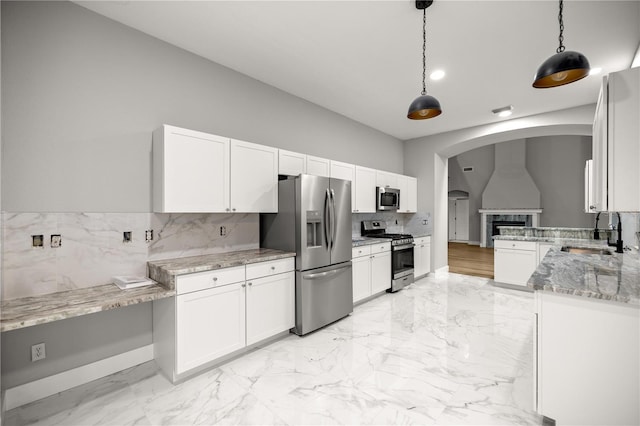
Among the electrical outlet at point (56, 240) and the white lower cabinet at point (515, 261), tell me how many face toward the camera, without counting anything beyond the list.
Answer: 2

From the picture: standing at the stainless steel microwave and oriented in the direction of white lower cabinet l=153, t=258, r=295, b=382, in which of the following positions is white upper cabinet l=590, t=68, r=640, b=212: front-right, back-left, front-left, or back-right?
front-left

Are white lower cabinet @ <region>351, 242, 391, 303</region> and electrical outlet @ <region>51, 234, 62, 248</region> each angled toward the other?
no

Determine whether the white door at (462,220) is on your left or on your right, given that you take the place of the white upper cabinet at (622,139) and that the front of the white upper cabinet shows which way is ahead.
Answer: on your right

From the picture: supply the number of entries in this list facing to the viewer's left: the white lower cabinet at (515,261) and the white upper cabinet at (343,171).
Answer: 0

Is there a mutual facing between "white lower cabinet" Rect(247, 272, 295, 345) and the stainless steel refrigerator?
no

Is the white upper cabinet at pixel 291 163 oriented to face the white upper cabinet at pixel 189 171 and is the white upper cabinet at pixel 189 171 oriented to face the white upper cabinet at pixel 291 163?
no

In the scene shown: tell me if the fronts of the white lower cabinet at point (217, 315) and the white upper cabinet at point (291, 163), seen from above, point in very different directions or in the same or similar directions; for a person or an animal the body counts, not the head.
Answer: same or similar directions

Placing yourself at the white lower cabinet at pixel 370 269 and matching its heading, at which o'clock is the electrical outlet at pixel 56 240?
The electrical outlet is roughly at 3 o'clock from the white lower cabinet.

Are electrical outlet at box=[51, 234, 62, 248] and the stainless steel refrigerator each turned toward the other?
no

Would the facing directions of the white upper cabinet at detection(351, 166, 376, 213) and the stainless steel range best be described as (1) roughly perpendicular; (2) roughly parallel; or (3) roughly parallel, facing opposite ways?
roughly parallel

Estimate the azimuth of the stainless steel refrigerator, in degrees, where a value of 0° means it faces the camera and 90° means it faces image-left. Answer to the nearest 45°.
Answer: approximately 315°

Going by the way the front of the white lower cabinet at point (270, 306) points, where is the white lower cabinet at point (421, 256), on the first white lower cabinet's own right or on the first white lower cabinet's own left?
on the first white lower cabinet's own left

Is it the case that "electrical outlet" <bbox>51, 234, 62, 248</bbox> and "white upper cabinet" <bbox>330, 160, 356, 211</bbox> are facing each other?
no

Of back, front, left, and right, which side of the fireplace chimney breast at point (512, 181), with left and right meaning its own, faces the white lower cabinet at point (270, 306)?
front

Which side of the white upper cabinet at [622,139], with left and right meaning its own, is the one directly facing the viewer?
left

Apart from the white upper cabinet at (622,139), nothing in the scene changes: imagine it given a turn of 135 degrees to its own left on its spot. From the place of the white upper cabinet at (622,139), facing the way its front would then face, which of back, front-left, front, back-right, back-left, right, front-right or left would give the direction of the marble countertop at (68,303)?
right

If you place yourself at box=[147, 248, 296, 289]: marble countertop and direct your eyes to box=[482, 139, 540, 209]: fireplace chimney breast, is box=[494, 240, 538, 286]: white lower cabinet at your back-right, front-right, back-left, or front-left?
front-right

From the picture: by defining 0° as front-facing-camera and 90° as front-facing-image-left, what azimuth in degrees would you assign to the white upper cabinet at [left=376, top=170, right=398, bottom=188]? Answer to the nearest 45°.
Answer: approximately 315°

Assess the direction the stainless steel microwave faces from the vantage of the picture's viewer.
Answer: facing the viewer and to the right of the viewer

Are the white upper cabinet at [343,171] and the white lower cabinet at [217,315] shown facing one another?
no
